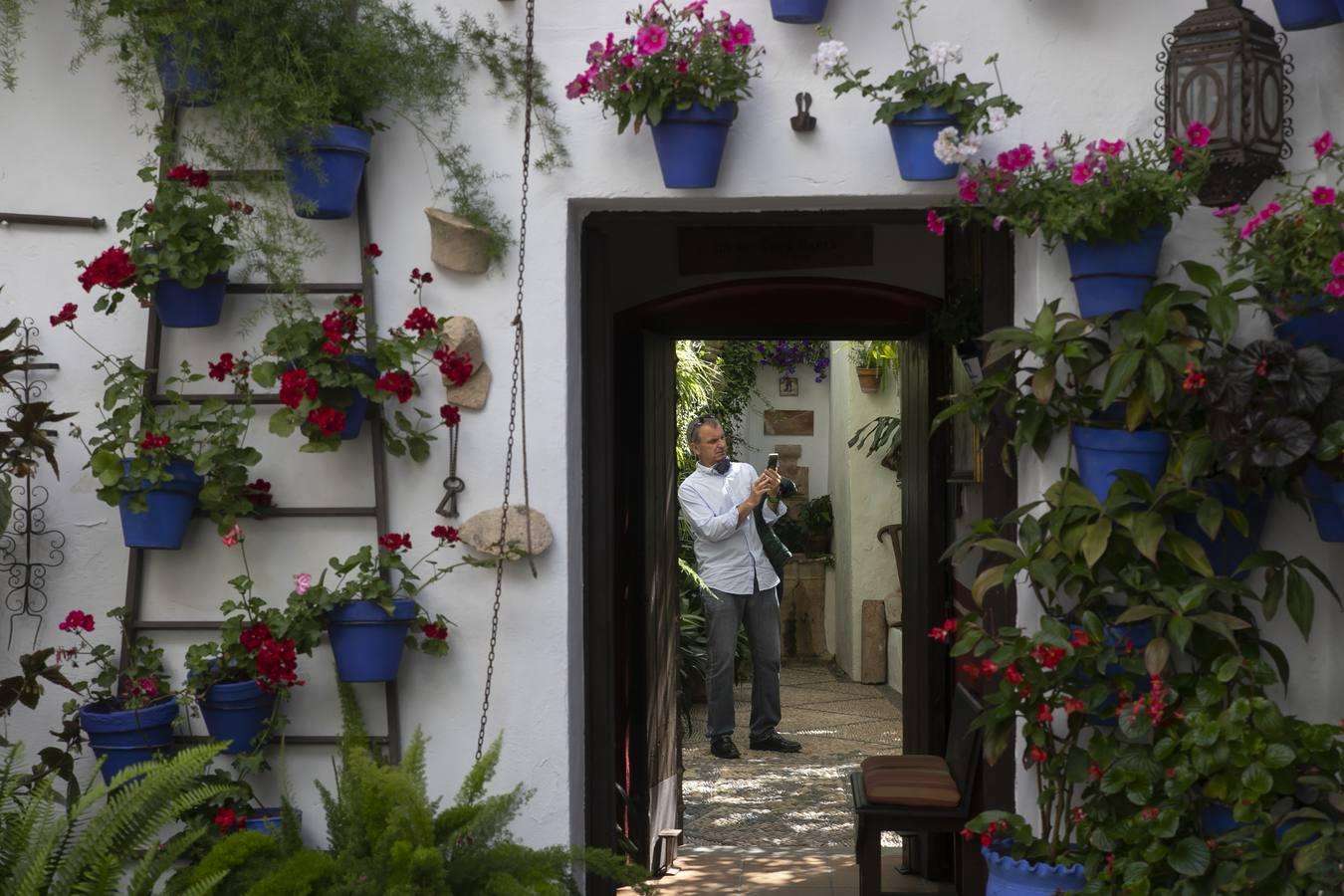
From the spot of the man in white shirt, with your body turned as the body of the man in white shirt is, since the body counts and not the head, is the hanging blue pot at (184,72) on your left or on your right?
on your right

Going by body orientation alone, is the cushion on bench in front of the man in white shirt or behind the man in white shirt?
in front

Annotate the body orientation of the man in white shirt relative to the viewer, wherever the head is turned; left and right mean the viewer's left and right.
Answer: facing the viewer and to the right of the viewer

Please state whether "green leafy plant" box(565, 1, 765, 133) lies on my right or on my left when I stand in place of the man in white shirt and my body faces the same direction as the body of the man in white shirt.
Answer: on my right

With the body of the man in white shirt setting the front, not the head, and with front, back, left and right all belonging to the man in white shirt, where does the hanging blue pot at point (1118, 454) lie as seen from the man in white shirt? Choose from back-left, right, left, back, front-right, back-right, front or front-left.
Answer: front-right

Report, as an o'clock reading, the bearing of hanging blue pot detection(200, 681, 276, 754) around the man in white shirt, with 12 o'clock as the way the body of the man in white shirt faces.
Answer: The hanging blue pot is roughly at 2 o'clock from the man in white shirt.

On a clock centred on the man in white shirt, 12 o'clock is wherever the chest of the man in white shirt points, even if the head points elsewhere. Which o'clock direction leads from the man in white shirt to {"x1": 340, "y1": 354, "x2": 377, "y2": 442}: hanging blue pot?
The hanging blue pot is roughly at 2 o'clock from the man in white shirt.

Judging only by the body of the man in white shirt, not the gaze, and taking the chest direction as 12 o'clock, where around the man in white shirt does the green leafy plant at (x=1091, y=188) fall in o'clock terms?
The green leafy plant is roughly at 1 o'clock from the man in white shirt.

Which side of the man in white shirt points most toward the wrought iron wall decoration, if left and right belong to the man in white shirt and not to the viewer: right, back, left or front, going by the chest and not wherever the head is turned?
right

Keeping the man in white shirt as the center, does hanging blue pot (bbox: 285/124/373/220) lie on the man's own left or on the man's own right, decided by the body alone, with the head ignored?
on the man's own right

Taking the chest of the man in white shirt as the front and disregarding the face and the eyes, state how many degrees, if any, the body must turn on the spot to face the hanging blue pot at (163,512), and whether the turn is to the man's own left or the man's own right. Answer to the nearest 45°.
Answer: approximately 45° to the man's own right

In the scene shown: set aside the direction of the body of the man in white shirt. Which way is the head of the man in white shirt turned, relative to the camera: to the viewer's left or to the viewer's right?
to the viewer's right

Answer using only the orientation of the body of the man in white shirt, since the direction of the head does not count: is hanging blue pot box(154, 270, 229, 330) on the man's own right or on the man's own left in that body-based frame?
on the man's own right

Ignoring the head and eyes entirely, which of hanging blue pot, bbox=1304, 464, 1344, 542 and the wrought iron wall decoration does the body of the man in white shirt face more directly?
the hanging blue pot
